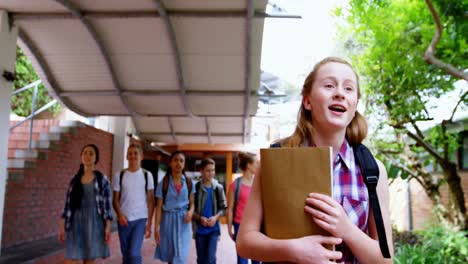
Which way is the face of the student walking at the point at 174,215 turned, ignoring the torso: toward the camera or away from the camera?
toward the camera

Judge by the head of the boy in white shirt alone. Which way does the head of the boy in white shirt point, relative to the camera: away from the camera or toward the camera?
toward the camera

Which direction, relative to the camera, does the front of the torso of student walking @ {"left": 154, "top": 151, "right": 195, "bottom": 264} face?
toward the camera

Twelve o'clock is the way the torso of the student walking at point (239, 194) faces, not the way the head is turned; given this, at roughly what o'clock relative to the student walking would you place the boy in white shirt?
The boy in white shirt is roughly at 4 o'clock from the student walking.

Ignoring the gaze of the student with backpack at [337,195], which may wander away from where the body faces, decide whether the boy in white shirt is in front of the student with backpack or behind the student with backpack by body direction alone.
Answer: behind

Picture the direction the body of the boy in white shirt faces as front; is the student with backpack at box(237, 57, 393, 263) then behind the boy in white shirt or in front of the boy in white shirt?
in front

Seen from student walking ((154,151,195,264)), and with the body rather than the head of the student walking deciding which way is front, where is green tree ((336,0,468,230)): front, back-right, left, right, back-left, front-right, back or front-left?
left

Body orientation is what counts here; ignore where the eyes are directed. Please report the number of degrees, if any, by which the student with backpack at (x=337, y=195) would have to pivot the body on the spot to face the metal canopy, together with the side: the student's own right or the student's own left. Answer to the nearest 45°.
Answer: approximately 180°

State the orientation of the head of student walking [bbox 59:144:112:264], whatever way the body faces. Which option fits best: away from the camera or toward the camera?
toward the camera

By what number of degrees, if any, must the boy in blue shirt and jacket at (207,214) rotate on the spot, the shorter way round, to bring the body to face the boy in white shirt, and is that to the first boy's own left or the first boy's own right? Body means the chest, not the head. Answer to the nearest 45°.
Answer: approximately 90° to the first boy's own right

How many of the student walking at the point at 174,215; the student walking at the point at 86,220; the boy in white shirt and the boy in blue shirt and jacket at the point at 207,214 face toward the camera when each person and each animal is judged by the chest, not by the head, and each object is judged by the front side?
4

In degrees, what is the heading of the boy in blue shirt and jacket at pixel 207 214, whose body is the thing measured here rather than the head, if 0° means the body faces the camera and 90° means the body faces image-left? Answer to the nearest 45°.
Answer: approximately 0°

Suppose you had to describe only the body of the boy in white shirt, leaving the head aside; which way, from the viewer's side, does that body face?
toward the camera

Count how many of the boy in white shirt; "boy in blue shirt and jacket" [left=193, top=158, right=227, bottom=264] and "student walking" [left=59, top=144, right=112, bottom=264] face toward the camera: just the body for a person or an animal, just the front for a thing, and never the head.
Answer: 3

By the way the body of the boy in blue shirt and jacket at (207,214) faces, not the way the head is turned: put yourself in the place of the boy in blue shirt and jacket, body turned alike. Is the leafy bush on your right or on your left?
on your left

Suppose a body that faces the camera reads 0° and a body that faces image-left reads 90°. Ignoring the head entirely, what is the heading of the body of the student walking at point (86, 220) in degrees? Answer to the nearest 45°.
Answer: approximately 0°

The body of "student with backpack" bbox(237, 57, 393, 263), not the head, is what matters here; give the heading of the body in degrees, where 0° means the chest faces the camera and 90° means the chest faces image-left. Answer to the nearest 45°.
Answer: approximately 315°
